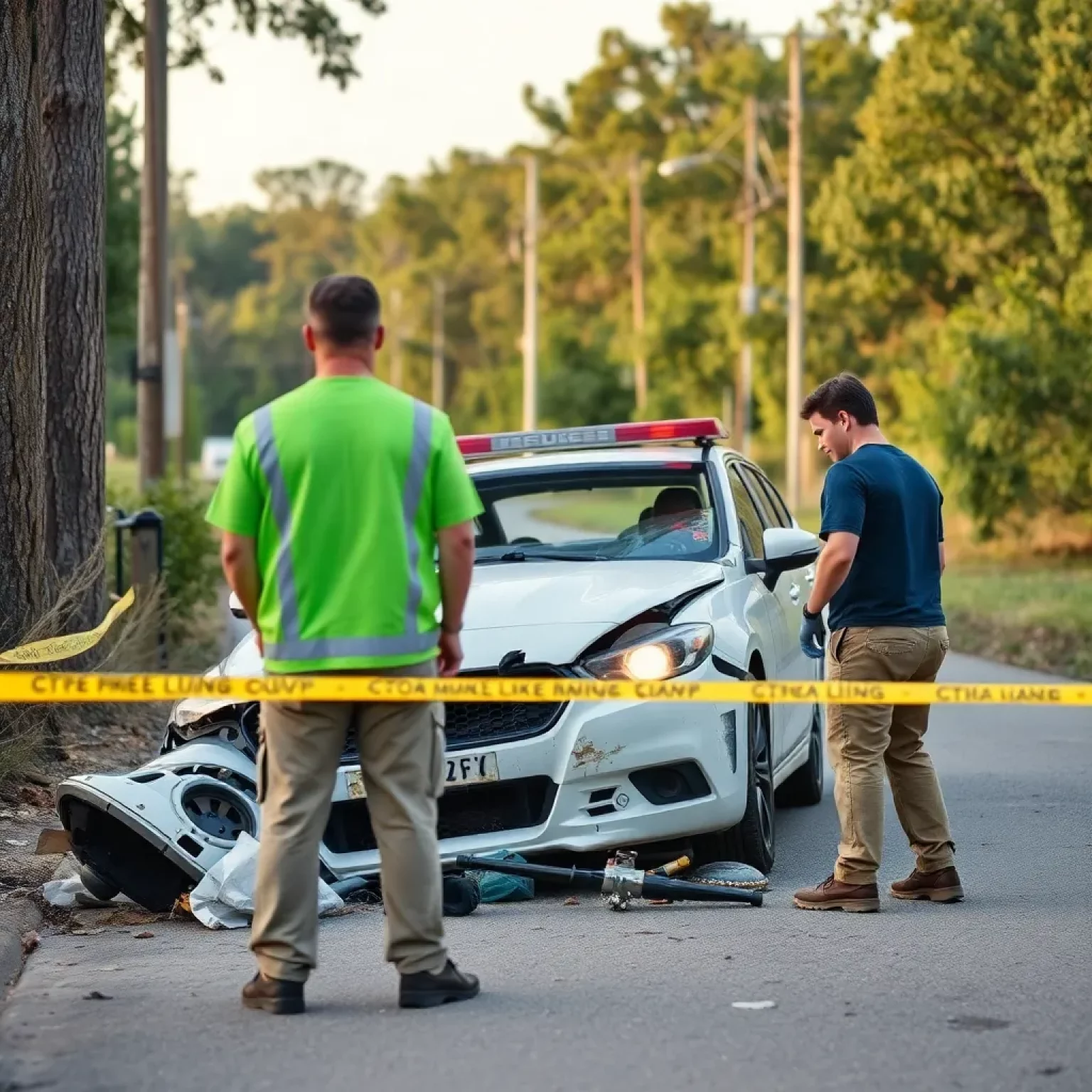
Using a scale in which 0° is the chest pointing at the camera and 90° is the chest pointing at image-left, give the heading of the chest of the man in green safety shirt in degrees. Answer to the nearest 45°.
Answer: approximately 180°

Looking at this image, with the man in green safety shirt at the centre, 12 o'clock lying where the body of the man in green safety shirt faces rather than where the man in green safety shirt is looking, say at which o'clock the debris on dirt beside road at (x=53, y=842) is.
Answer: The debris on dirt beside road is roughly at 11 o'clock from the man in green safety shirt.

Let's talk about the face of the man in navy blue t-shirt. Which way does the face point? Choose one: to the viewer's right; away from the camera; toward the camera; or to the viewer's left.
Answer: to the viewer's left

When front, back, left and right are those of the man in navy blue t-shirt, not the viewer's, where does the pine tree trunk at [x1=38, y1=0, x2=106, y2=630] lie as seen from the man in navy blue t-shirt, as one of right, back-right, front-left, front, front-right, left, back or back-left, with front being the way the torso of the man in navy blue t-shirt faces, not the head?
front

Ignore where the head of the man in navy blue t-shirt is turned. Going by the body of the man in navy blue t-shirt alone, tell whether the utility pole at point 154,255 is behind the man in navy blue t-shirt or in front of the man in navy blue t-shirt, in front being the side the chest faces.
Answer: in front

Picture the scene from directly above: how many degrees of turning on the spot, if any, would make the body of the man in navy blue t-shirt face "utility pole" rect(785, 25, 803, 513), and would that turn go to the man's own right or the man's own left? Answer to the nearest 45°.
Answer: approximately 45° to the man's own right

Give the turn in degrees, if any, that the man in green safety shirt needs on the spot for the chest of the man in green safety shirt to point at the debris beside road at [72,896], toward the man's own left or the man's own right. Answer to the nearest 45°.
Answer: approximately 45° to the man's own left

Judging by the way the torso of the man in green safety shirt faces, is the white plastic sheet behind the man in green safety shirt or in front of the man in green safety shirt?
in front

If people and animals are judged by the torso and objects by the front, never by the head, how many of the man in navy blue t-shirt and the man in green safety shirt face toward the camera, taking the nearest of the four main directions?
0

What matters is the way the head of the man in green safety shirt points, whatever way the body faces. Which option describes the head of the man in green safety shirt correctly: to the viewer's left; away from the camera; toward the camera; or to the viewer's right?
away from the camera

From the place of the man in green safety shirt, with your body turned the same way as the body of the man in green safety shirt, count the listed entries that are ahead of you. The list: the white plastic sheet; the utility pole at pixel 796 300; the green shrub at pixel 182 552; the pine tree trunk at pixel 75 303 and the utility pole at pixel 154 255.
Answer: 5

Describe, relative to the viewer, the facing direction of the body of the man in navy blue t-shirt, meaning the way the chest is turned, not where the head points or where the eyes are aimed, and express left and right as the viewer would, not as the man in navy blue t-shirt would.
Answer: facing away from the viewer and to the left of the viewer
